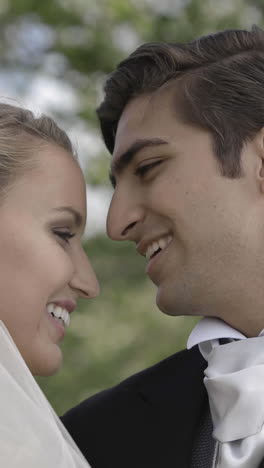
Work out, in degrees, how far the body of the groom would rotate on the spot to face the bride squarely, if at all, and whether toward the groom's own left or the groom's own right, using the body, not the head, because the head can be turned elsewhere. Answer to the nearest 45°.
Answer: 0° — they already face them

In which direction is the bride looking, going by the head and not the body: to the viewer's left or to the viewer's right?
to the viewer's right

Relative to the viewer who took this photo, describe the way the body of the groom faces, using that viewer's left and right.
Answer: facing the viewer and to the left of the viewer
